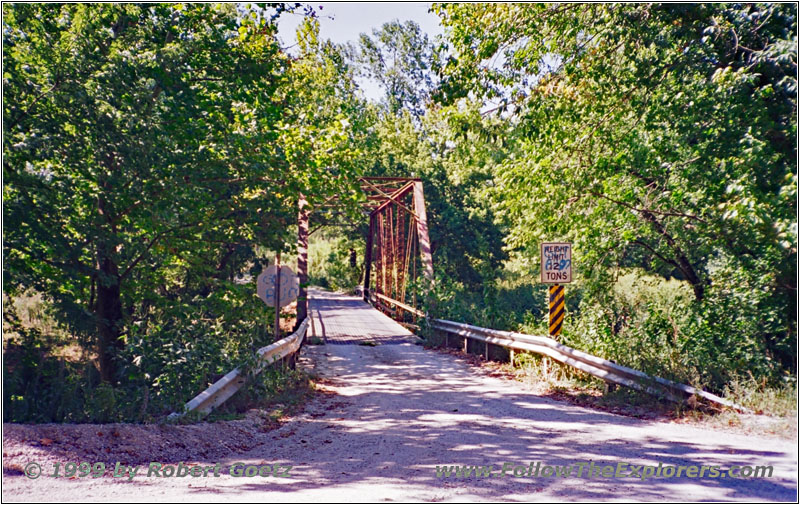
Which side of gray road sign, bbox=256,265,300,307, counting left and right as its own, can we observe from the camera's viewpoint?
back

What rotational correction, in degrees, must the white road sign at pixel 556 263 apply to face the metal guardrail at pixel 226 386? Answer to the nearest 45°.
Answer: approximately 45° to its right

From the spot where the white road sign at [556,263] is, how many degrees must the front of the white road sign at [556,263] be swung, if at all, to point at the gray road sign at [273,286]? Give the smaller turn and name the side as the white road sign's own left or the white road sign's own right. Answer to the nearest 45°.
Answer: approximately 90° to the white road sign's own right

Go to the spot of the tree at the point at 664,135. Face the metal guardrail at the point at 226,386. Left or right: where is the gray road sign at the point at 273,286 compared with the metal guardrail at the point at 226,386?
right

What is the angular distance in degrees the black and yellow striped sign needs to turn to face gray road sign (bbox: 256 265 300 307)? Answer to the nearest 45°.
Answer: approximately 90° to its right

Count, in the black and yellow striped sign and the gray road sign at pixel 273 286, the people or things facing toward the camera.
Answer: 1

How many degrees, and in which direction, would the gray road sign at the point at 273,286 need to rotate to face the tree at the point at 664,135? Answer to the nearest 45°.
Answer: approximately 90° to its right

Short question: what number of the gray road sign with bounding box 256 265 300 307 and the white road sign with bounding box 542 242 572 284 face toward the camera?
1

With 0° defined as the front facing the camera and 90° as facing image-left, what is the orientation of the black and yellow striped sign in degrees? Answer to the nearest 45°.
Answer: approximately 0°
